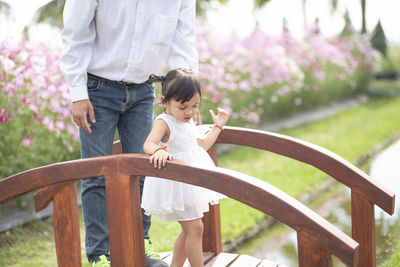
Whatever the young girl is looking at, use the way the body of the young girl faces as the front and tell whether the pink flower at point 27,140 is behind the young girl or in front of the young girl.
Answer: behind

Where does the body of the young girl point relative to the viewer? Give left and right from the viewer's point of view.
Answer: facing the viewer and to the right of the viewer
